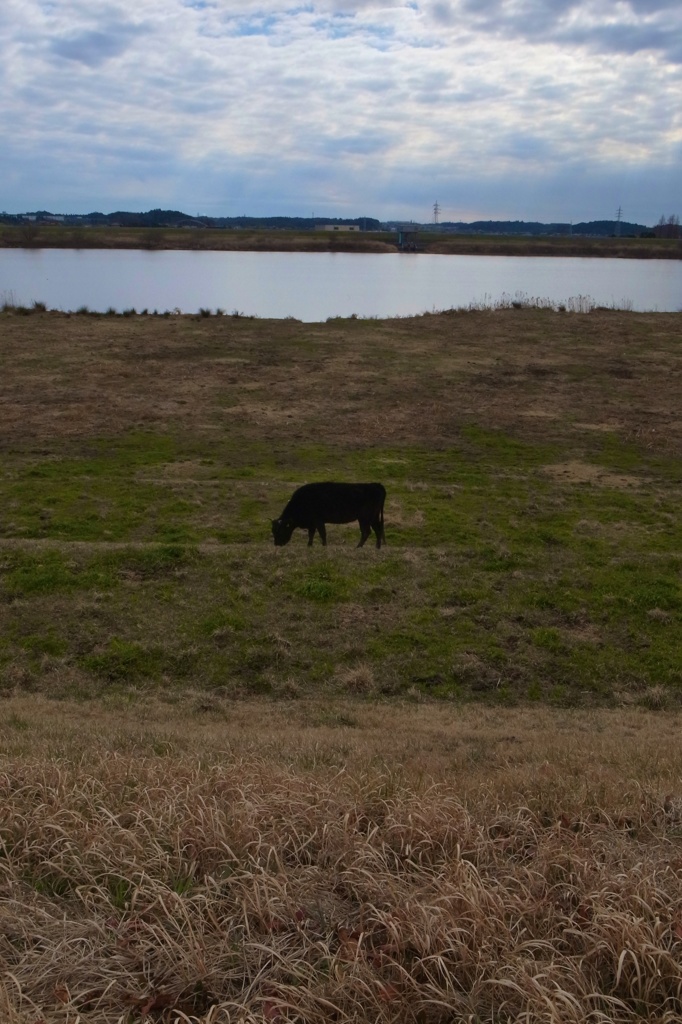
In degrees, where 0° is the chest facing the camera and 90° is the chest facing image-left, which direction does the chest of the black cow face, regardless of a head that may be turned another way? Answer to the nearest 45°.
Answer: approximately 90°
